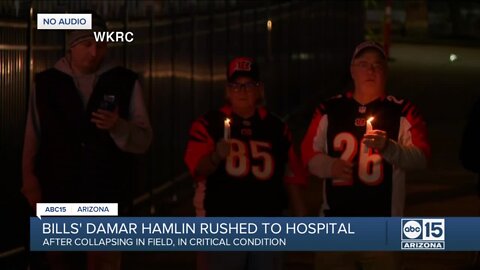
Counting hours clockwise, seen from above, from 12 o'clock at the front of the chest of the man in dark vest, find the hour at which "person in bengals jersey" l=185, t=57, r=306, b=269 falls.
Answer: The person in bengals jersey is roughly at 10 o'clock from the man in dark vest.

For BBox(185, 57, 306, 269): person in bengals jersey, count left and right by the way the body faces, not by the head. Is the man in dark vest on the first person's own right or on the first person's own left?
on the first person's own right

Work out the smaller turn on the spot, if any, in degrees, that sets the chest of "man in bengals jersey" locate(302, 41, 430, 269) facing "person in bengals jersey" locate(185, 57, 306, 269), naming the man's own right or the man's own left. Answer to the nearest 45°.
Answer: approximately 90° to the man's own right

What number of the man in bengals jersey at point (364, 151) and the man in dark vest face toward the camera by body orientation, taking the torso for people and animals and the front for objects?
2

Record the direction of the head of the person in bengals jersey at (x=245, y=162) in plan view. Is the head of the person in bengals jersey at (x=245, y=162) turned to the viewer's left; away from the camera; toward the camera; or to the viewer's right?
toward the camera

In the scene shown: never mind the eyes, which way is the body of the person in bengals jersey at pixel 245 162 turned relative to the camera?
toward the camera

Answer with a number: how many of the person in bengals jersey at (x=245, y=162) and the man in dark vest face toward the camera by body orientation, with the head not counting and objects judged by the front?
2

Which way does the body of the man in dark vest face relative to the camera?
toward the camera

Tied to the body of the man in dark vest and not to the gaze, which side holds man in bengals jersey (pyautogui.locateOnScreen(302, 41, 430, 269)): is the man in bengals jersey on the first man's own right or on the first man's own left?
on the first man's own left

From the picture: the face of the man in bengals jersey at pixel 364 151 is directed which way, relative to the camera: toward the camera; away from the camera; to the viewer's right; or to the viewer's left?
toward the camera

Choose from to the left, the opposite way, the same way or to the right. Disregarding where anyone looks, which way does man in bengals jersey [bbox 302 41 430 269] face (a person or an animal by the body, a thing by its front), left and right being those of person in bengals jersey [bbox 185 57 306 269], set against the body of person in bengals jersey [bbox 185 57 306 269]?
the same way

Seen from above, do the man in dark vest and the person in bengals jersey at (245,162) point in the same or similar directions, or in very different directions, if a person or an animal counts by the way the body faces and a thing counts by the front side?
same or similar directions

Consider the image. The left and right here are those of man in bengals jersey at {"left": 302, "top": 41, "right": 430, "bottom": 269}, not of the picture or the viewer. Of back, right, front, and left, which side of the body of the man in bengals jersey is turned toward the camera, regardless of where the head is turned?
front

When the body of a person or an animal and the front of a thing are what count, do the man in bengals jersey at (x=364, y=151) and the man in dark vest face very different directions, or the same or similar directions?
same or similar directions

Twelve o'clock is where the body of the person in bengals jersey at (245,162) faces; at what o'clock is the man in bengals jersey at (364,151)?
the man in bengals jersey at (364,151) is roughly at 9 o'clock from the person in bengals jersey at (245,162).
